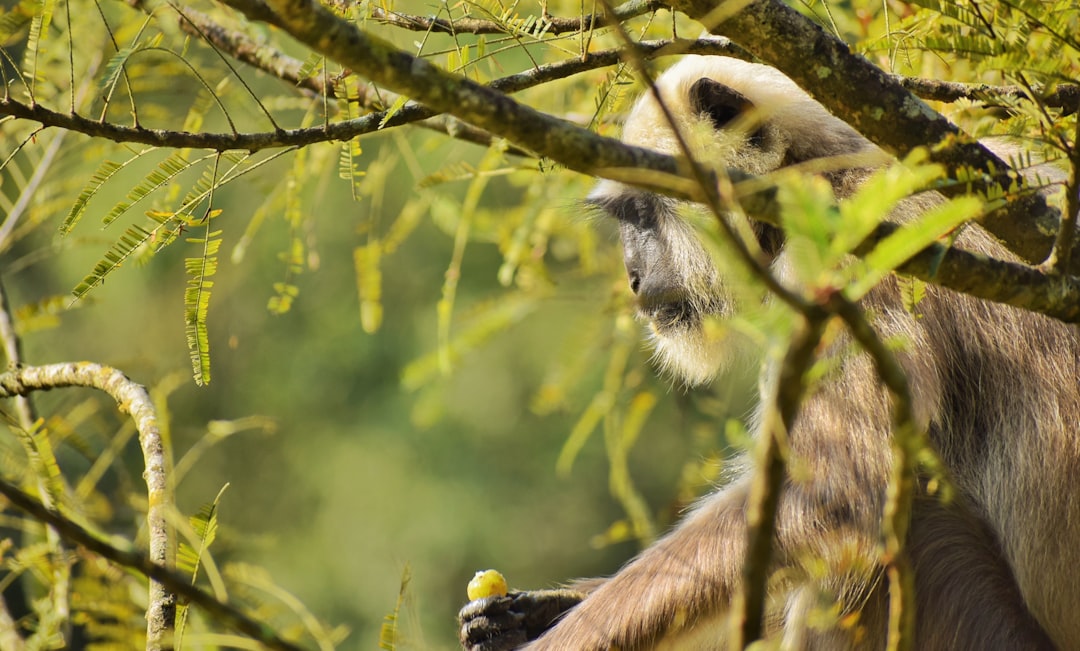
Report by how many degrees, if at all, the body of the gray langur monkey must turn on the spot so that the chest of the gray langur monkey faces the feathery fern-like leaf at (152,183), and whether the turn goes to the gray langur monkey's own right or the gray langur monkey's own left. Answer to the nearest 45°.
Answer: approximately 45° to the gray langur monkey's own left

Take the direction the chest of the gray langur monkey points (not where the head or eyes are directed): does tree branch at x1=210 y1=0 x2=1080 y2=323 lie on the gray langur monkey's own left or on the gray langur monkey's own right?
on the gray langur monkey's own left

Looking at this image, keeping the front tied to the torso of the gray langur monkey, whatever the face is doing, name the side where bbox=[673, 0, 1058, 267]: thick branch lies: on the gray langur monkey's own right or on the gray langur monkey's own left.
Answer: on the gray langur monkey's own left

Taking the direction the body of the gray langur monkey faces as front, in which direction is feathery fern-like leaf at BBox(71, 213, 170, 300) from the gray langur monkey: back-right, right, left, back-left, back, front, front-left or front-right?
front-left

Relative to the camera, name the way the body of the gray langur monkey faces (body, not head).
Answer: to the viewer's left

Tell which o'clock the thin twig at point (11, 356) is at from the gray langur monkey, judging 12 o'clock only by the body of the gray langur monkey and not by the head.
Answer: The thin twig is roughly at 12 o'clock from the gray langur monkey.

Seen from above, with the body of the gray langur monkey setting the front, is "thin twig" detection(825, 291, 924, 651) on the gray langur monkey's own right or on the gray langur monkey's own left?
on the gray langur monkey's own left

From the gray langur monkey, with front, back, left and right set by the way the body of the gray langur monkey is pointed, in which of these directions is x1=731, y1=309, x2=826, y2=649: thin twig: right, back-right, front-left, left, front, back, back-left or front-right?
left

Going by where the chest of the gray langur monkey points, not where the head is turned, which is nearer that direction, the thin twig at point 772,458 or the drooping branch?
the drooping branch
